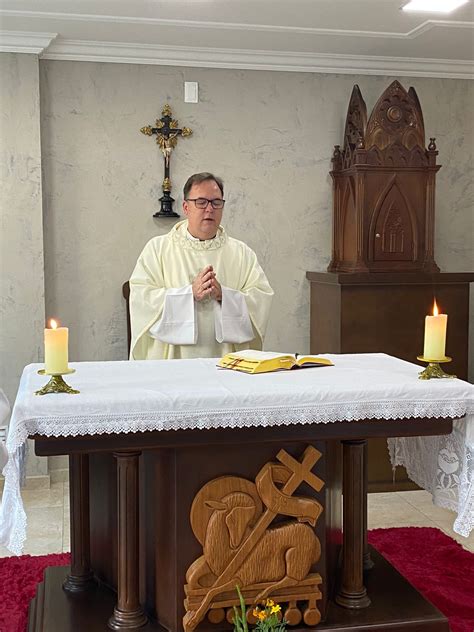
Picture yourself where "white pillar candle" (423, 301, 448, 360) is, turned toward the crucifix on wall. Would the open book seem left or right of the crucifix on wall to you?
left

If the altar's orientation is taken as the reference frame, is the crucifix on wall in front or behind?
behind

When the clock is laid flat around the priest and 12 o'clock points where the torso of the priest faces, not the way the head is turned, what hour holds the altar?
The altar is roughly at 12 o'clock from the priest.

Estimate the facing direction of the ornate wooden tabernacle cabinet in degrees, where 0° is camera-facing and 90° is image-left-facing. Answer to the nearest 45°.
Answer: approximately 0°
